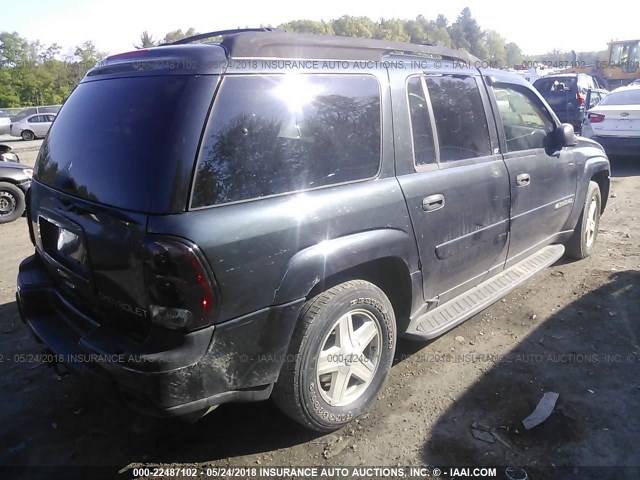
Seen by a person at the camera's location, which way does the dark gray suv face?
facing away from the viewer and to the right of the viewer

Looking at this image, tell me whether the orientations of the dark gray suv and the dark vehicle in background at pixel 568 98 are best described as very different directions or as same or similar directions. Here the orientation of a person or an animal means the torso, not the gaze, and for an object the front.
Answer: same or similar directions

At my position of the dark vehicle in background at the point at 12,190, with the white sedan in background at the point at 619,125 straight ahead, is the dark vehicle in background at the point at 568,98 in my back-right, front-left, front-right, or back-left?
front-left

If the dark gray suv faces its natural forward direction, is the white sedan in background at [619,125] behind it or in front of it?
in front

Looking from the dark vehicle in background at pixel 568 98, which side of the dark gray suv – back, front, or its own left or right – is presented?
front

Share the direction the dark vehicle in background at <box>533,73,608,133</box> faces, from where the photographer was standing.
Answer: facing away from the viewer and to the right of the viewer

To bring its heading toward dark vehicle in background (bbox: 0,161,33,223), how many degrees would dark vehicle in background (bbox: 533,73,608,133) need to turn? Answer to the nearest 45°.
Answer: approximately 180°
